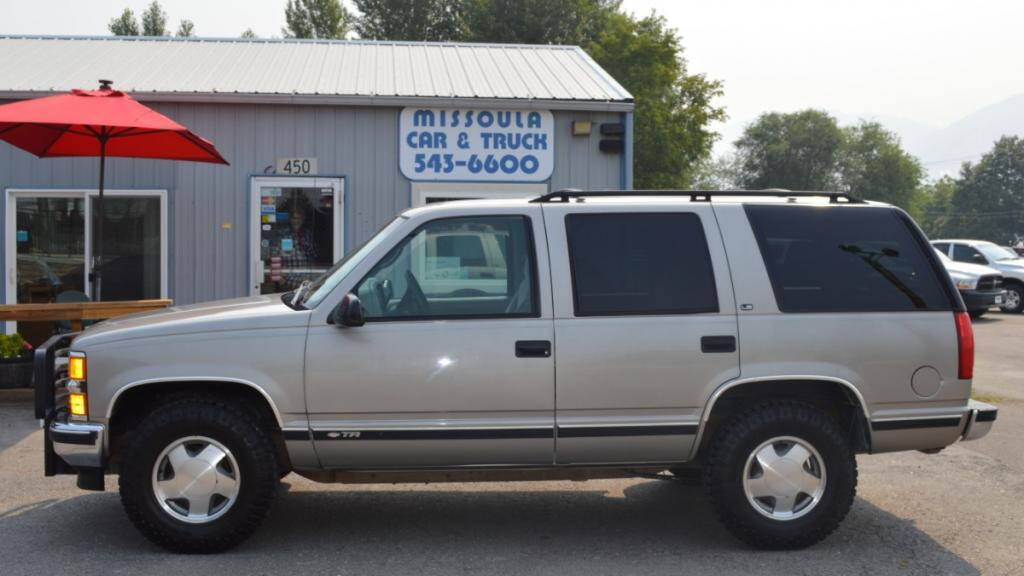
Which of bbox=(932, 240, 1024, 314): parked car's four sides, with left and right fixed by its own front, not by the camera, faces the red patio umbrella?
right

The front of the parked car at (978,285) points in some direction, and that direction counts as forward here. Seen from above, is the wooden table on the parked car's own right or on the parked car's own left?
on the parked car's own right

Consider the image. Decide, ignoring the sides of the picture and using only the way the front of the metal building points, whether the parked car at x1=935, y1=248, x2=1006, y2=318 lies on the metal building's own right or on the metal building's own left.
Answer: on the metal building's own left

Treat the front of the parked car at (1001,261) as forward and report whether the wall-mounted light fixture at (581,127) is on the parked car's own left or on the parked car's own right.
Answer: on the parked car's own right

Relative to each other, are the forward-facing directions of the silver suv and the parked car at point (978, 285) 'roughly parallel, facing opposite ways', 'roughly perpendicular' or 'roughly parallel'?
roughly perpendicular

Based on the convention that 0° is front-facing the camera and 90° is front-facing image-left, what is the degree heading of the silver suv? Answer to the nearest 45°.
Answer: approximately 90°

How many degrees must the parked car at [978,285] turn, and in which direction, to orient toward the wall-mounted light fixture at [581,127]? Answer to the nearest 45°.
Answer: approximately 45° to its right

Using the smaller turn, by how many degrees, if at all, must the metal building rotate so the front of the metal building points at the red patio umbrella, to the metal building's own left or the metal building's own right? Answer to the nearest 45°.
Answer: approximately 45° to the metal building's own right

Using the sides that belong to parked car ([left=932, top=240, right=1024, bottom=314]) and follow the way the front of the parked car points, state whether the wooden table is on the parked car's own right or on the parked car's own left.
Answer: on the parked car's own right

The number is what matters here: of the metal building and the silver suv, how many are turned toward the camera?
1

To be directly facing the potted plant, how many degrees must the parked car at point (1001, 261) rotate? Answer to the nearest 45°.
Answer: approximately 90° to its right
